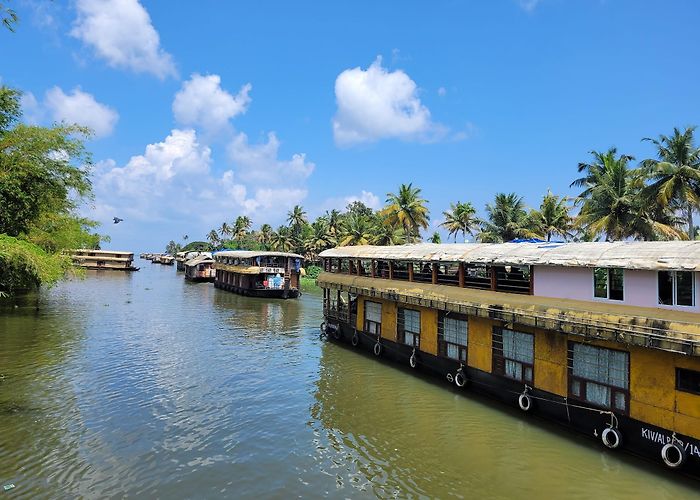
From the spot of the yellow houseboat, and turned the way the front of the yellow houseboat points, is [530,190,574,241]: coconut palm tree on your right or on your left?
on your right

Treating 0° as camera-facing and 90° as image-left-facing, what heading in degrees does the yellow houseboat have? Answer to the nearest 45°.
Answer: approximately 135°

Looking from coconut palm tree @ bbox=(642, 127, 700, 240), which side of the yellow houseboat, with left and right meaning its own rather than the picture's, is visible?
right

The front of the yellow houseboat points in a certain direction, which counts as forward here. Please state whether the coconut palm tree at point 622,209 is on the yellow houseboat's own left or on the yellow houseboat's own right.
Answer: on the yellow houseboat's own right

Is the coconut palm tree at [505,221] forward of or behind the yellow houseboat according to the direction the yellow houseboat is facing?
forward

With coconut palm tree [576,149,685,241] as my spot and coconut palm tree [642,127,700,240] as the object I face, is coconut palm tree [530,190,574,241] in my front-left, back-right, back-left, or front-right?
back-left

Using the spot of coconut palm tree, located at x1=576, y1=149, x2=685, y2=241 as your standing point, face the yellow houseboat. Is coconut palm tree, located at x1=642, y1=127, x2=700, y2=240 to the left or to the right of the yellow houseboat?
left
